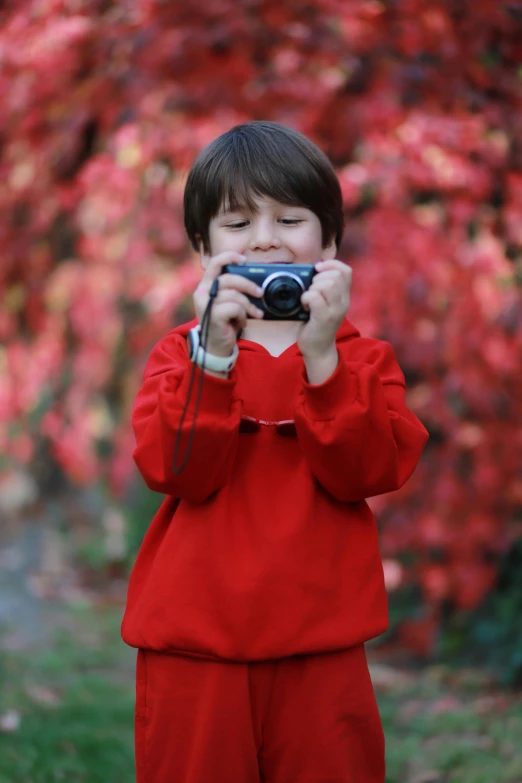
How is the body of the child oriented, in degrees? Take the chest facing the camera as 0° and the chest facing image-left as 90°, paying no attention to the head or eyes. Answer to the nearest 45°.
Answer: approximately 0°
